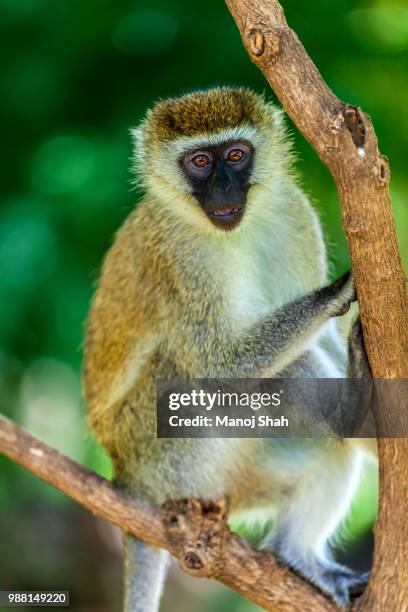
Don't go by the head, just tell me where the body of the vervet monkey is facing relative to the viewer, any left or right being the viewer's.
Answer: facing the viewer and to the right of the viewer
